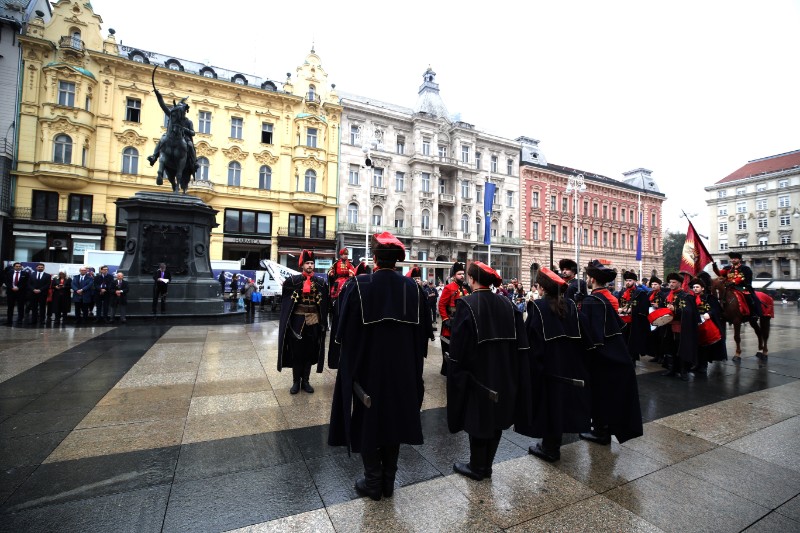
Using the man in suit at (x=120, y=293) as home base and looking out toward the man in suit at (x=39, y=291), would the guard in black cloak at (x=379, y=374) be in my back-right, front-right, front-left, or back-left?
back-left

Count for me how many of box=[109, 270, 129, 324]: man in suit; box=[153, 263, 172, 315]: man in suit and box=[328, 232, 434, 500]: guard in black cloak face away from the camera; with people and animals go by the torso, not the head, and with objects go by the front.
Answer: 1

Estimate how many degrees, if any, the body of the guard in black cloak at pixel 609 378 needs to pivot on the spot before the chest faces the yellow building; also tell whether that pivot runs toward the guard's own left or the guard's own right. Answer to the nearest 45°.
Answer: approximately 45° to the guard's own left

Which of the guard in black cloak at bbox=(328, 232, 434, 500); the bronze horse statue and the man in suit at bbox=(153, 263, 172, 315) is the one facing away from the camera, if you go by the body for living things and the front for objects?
the guard in black cloak

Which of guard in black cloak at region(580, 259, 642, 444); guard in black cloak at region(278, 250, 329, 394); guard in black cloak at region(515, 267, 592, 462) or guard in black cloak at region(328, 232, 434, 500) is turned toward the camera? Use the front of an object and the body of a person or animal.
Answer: guard in black cloak at region(278, 250, 329, 394)

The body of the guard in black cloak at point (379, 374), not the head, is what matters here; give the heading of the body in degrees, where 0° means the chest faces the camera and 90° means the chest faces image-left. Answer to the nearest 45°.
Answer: approximately 180°

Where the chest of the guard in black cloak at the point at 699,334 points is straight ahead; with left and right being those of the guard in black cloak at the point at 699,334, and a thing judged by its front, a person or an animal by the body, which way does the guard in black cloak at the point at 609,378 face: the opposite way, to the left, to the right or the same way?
to the right

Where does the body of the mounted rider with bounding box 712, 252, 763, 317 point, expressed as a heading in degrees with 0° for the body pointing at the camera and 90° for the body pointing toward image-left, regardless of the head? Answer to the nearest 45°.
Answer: approximately 45°

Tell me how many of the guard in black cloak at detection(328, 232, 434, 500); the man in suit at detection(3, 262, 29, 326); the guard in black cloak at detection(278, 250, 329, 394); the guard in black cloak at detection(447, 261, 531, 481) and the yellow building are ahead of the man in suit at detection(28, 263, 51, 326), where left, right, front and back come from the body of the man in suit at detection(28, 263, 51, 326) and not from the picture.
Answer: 3
